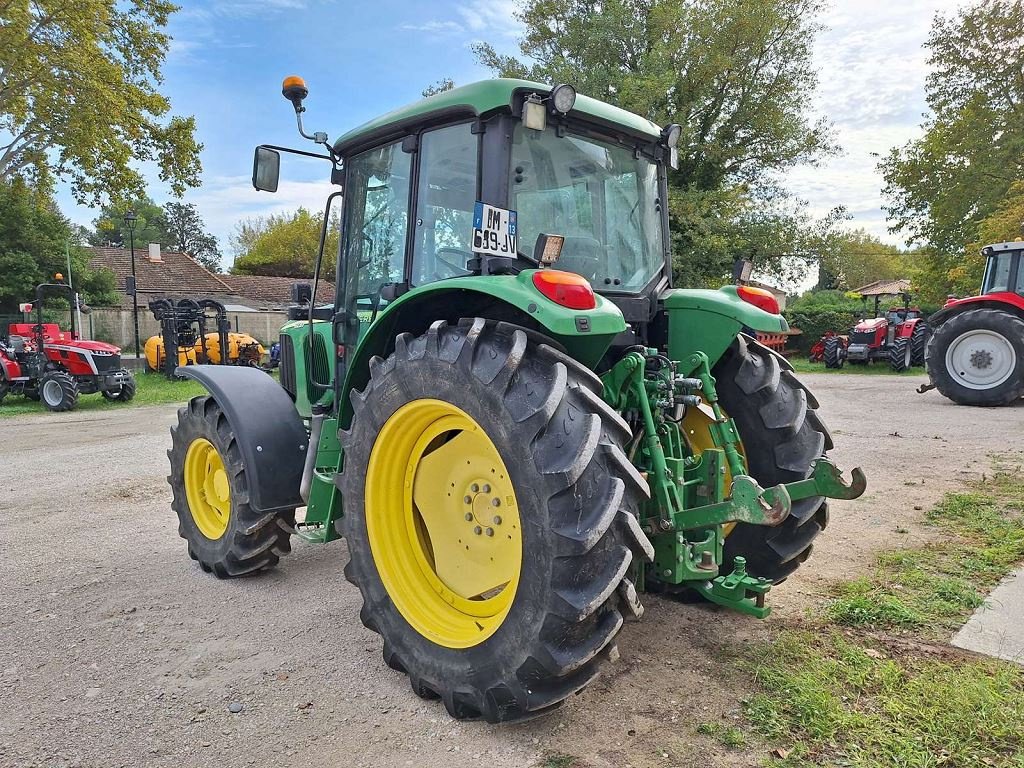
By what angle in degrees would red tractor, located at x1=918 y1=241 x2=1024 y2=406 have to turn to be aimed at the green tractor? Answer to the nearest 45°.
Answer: approximately 90° to its right

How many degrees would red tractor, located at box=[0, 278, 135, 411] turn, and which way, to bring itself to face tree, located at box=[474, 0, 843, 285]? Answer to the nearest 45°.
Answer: approximately 45° to its left

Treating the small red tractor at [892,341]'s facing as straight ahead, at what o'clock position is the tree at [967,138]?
The tree is roughly at 5 o'clock from the small red tractor.

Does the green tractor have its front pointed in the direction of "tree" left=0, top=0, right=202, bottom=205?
yes

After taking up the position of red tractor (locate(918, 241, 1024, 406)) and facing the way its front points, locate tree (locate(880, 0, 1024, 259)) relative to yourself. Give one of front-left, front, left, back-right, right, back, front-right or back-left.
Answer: left

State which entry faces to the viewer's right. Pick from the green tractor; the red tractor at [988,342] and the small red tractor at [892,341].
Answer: the red tractor

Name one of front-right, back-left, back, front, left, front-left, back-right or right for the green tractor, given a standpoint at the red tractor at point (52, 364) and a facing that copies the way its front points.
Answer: front-right

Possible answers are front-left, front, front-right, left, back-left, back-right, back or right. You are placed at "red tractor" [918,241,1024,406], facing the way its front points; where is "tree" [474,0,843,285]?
back-left

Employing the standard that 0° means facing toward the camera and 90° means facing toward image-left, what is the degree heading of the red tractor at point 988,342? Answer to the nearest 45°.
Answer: approximately 270°

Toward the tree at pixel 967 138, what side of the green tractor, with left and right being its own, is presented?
right

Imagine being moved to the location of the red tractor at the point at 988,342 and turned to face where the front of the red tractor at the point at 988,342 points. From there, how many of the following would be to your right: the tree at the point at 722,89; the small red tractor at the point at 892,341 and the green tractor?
1

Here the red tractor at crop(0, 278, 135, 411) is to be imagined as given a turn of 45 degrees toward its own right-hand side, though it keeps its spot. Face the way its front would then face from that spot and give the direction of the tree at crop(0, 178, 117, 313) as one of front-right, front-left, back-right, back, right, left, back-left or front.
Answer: back
